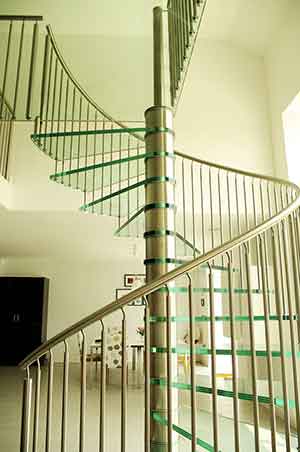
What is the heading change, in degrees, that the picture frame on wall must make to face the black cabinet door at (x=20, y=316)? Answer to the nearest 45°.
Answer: approximately 90° to its right

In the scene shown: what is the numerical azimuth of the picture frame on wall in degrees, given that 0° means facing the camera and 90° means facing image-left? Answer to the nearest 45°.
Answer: approximately 0°

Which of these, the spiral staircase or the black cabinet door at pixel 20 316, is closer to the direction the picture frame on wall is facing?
the spiral staircase

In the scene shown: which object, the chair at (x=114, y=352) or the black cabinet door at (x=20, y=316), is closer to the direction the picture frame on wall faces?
the chair

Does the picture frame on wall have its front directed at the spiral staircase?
yes

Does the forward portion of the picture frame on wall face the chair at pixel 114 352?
yes
